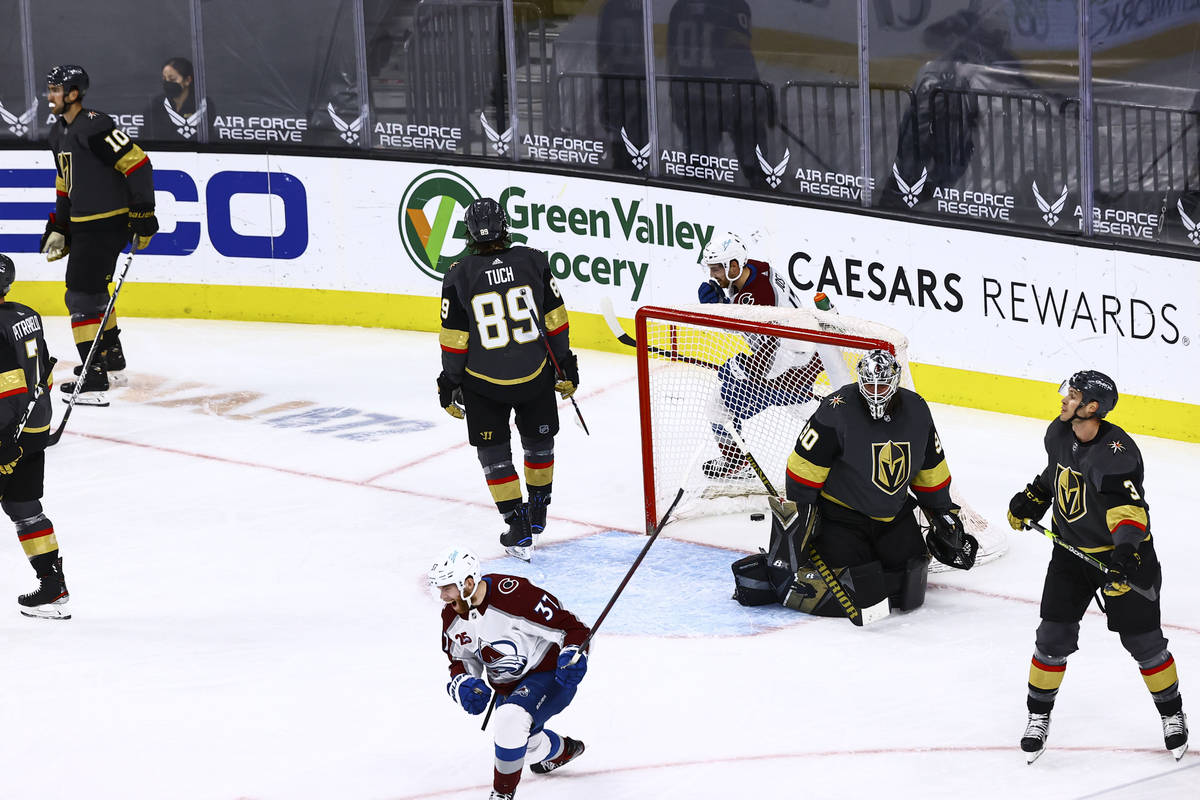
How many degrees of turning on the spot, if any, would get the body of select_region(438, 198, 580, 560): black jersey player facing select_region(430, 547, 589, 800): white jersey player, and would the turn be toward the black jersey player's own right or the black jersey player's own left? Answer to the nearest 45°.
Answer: approximately 180°

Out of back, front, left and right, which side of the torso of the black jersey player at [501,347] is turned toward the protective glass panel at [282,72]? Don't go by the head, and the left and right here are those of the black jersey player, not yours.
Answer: front

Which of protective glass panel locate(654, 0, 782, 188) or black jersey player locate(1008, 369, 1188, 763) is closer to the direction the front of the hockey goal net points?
the black jersey player

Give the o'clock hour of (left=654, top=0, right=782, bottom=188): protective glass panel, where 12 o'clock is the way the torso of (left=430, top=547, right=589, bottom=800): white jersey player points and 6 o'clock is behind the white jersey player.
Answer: The protective glass panel is roughly at 5 o'clock from the white jersey player.

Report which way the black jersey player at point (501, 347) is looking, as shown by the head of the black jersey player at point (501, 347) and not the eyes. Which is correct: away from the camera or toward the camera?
away from the camera

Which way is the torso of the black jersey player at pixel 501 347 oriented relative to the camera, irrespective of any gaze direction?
away from the camera

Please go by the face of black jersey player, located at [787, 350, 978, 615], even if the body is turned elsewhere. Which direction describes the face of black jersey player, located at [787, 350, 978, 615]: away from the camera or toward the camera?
toward the camera

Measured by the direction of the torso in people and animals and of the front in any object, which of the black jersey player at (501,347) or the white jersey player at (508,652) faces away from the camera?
the black jersey player

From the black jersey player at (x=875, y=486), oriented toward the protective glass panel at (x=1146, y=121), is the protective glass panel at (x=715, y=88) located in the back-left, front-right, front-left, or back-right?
front-left

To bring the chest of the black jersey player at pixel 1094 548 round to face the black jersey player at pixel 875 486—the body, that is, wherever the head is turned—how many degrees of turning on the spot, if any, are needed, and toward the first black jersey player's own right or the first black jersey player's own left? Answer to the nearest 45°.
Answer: approximately 90° to the first black jersey player's own right

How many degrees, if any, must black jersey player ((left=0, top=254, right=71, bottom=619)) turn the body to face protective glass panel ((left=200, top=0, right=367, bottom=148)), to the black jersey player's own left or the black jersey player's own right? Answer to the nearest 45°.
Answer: approximately 45° to the black jersey player's own right

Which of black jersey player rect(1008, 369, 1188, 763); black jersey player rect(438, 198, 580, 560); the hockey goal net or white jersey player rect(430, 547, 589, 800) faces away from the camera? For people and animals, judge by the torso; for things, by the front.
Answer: black jersey player rect(438, 198, 580, 560)

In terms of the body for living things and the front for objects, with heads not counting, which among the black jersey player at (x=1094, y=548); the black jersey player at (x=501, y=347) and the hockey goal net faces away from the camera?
the black jersey player at (x=501, y=347)

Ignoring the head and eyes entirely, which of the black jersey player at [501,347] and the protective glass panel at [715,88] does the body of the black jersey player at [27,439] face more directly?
the protective glass panel

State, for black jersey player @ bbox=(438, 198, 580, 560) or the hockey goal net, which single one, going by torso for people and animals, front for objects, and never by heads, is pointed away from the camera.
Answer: the black jersey player

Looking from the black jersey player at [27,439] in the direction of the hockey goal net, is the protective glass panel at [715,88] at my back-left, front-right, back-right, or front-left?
front-left
